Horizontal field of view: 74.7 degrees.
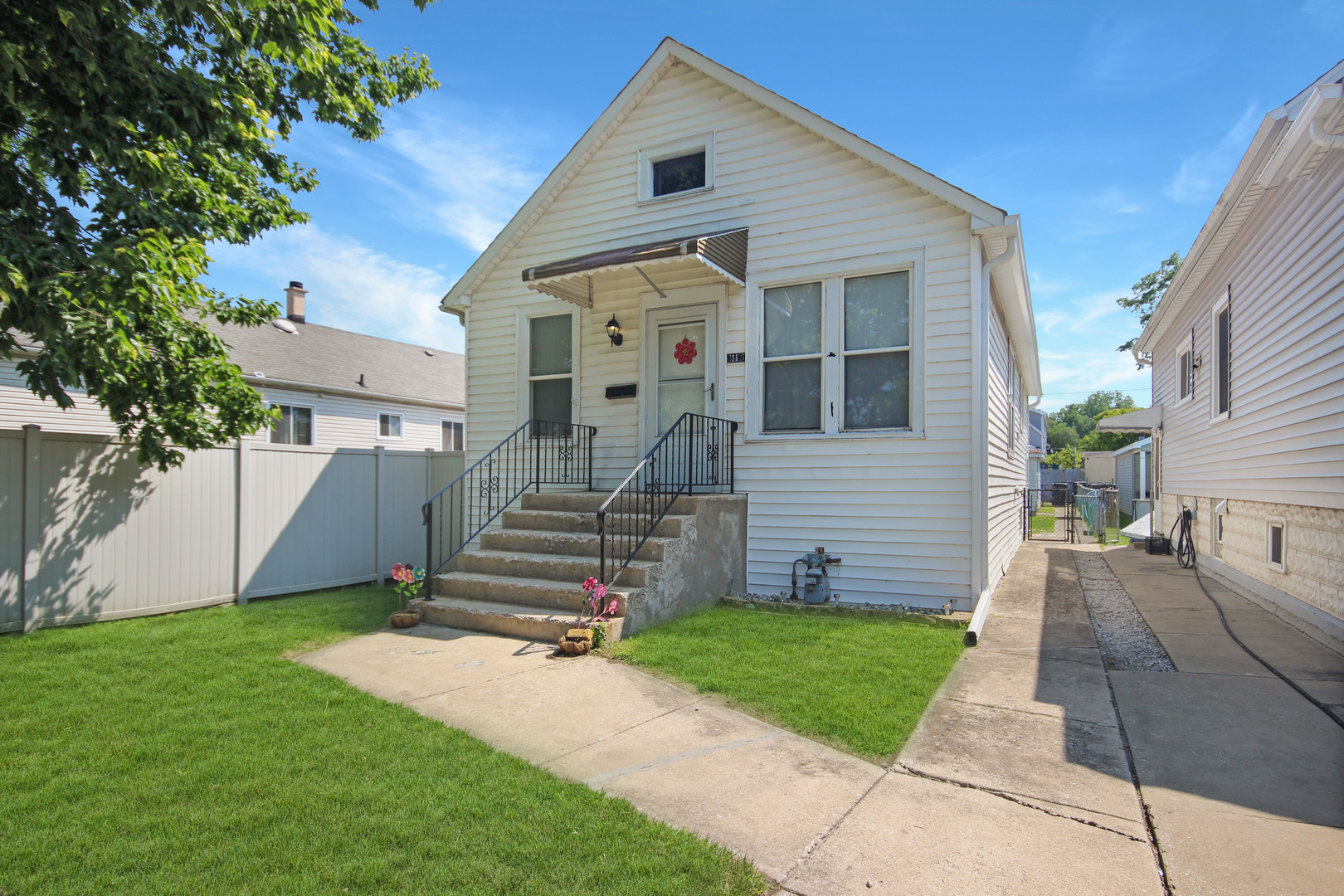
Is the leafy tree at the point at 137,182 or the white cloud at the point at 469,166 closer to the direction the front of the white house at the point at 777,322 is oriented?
the leafy tree

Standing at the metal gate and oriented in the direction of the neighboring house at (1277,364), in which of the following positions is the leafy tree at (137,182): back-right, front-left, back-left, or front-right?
front-right

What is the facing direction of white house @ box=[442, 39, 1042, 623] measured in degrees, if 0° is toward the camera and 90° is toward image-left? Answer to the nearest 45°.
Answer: approximately 45°

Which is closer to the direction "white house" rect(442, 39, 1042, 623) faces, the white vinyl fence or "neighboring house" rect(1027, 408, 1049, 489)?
the white vinyl fence

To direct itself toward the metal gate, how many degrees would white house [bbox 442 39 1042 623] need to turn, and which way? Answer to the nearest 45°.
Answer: approximately 180°

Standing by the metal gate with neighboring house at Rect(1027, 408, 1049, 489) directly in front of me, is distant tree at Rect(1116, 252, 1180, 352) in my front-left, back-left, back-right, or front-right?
front-right

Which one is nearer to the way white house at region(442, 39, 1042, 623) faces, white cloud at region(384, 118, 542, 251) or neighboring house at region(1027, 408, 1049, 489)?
the white cloud

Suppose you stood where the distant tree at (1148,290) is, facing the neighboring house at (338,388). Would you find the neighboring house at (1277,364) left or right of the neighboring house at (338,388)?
left

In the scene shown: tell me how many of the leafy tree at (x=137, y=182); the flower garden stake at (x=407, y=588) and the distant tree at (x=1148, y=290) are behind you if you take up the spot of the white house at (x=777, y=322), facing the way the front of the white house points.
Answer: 1

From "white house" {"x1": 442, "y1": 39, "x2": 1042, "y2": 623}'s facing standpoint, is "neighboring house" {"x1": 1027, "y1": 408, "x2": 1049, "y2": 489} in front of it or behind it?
behind

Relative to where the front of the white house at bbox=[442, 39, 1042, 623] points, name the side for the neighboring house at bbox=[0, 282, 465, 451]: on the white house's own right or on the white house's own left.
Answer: on the white house's own right

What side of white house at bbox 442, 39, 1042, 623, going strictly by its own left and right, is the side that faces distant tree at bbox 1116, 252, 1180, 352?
back

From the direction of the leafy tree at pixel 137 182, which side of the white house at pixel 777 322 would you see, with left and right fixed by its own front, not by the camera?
front

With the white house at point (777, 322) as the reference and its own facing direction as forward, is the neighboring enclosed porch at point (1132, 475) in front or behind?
behind
